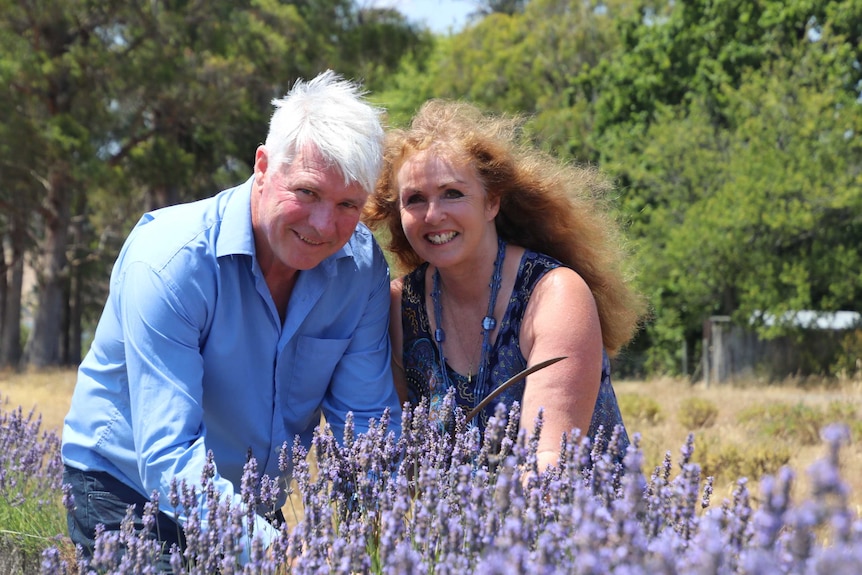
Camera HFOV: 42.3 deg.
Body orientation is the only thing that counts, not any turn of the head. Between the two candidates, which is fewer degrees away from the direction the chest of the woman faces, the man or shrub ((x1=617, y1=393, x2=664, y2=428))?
the man

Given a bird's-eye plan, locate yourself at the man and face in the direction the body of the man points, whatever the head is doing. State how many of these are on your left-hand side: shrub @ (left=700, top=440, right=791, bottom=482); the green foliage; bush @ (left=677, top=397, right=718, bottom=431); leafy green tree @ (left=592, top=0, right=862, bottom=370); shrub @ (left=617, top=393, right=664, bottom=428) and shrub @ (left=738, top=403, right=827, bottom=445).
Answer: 6

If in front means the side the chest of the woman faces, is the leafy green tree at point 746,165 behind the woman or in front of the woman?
behind

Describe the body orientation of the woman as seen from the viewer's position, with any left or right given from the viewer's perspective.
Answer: facing the viewer and to the left of the viewer

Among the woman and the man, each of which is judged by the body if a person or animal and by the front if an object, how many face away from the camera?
0

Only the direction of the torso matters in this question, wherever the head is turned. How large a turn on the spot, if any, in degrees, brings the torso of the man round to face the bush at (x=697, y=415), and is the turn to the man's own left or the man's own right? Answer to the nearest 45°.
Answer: approximately 90° to the man's own left

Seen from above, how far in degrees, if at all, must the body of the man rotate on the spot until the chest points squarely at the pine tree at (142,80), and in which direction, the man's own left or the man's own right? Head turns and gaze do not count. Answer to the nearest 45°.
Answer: approximately 135° to the man's own left

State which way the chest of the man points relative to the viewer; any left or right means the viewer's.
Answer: facing the viewer and to the right of the viewer

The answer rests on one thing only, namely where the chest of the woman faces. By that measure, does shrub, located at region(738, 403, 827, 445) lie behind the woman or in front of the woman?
behind

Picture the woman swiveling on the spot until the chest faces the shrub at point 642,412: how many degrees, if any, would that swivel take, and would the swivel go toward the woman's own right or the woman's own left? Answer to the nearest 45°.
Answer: approximately 135° to the woman's own right

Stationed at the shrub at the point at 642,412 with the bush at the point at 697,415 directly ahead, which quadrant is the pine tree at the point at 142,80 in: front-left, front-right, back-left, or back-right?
back-left
